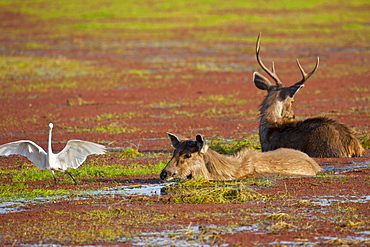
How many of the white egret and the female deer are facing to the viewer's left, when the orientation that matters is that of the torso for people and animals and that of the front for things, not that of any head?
1

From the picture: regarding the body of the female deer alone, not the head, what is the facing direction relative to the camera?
to the viewer's left

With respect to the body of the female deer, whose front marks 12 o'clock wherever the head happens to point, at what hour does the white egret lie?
The white egret is roughly at 12 o'clock from the female deer.

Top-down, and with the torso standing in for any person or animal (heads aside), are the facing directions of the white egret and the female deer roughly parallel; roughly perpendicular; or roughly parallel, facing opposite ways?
roughly perpendicular

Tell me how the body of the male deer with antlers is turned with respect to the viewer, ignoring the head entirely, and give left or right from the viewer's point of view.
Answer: facing away from the viewer and to the left of the viewer
